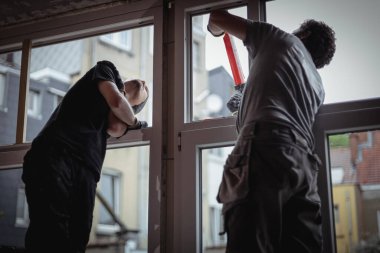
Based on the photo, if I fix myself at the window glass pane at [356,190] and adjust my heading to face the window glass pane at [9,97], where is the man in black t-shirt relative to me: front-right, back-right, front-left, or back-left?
front-left

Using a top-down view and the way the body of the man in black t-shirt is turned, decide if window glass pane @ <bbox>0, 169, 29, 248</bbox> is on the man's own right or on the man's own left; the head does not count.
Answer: on the man's own left

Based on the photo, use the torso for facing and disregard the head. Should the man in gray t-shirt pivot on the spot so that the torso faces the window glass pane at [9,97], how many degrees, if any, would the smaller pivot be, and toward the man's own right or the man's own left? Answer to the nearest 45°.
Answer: approximately 45° to the man's own left

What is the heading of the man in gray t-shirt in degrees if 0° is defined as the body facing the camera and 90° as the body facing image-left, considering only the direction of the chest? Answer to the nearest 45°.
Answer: approximately 180°

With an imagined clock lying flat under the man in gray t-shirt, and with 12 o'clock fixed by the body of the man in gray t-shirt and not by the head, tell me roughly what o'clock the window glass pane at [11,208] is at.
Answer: The window glass pane is roughly at 10 o'clock from the man in gray t-shirt.

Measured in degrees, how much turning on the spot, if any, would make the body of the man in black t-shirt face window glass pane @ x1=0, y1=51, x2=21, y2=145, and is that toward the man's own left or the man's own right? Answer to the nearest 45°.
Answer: approximately 135° to the man's own left

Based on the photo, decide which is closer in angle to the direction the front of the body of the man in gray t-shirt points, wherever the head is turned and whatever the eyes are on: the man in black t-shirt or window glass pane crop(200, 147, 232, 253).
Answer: the window glass pane

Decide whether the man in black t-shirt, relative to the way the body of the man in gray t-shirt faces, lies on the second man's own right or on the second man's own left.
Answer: on the second man's own left

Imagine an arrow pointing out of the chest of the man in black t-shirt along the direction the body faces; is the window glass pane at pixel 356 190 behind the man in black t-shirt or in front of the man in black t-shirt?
in front
